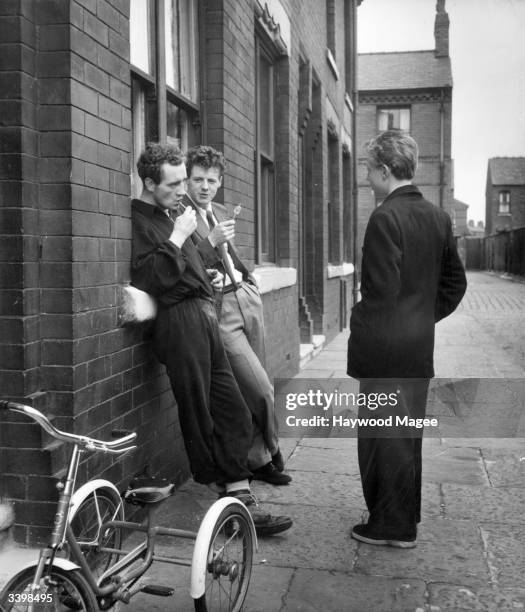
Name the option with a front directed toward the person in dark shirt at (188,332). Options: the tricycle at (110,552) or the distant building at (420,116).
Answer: the distant building

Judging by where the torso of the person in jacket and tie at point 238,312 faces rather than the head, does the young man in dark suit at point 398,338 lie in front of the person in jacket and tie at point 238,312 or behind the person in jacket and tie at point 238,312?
in front

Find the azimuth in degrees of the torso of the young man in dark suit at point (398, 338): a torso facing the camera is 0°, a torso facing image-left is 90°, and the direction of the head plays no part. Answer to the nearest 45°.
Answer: approximately 135°

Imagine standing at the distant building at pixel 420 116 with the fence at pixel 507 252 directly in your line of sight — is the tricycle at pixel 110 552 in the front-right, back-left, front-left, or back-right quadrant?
back-right

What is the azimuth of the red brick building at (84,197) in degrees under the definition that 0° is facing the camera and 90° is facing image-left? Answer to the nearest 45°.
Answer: approximately 315°

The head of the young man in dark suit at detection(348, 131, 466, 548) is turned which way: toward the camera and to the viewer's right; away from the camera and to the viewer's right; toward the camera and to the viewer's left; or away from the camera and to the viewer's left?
away from the camera and to the viewer's left

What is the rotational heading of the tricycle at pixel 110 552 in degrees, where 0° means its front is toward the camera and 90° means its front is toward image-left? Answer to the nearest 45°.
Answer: approximately 45°

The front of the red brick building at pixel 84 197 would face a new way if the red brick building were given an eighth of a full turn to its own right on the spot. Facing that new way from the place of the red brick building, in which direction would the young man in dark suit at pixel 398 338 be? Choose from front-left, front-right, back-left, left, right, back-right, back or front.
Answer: left

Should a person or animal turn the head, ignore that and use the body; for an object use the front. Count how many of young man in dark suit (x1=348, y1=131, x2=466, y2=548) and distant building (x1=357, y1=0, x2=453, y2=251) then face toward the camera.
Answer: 1
